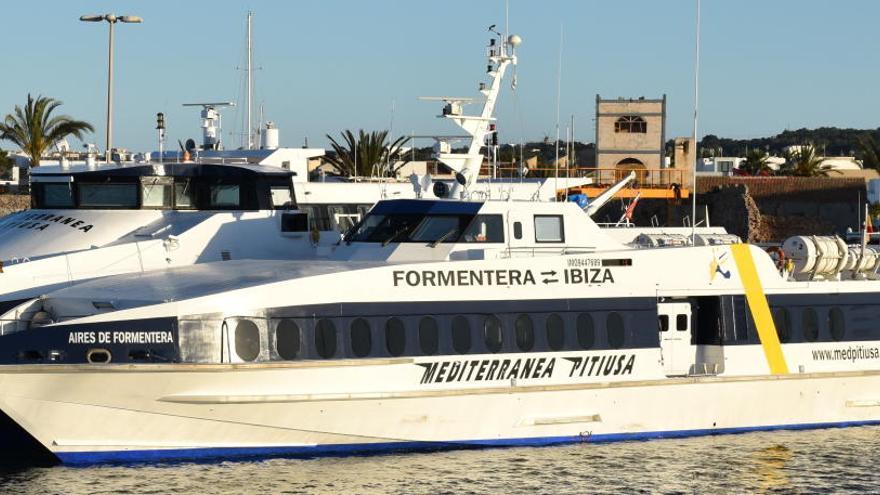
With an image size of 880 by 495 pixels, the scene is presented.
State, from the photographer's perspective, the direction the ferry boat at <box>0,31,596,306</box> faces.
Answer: facing the viewer and to the left of the viewer

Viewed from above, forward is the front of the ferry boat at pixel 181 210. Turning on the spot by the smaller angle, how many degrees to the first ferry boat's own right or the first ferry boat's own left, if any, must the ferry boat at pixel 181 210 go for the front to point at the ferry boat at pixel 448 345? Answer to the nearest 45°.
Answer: approximately 90° to the first ferry boat's own left
